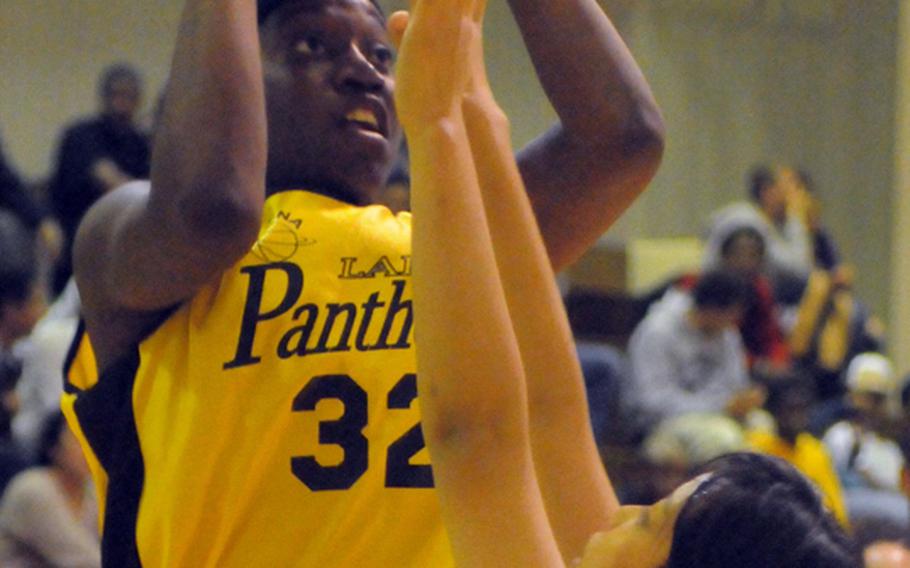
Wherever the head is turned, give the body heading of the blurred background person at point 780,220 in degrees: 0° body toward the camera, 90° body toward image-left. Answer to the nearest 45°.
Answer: approximately 315°

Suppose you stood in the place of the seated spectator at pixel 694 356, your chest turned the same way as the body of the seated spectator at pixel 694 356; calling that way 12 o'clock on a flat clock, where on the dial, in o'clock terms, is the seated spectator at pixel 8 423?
the seated spectator at pixel 8 423 is roughly at 3 o'clock from the seated spectator at pixel 694 356.

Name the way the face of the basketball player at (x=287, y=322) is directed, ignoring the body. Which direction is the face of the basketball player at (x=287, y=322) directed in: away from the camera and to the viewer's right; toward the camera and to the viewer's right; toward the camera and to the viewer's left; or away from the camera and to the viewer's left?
toward the camera and to the viewer's right

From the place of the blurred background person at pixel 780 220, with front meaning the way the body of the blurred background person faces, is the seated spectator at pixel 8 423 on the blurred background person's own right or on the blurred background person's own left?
on the blurred background person's own right

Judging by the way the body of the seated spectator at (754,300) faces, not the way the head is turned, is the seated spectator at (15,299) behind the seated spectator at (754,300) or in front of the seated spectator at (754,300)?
in front

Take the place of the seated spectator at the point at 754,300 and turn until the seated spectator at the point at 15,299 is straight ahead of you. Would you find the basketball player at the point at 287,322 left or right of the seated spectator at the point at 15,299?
left
